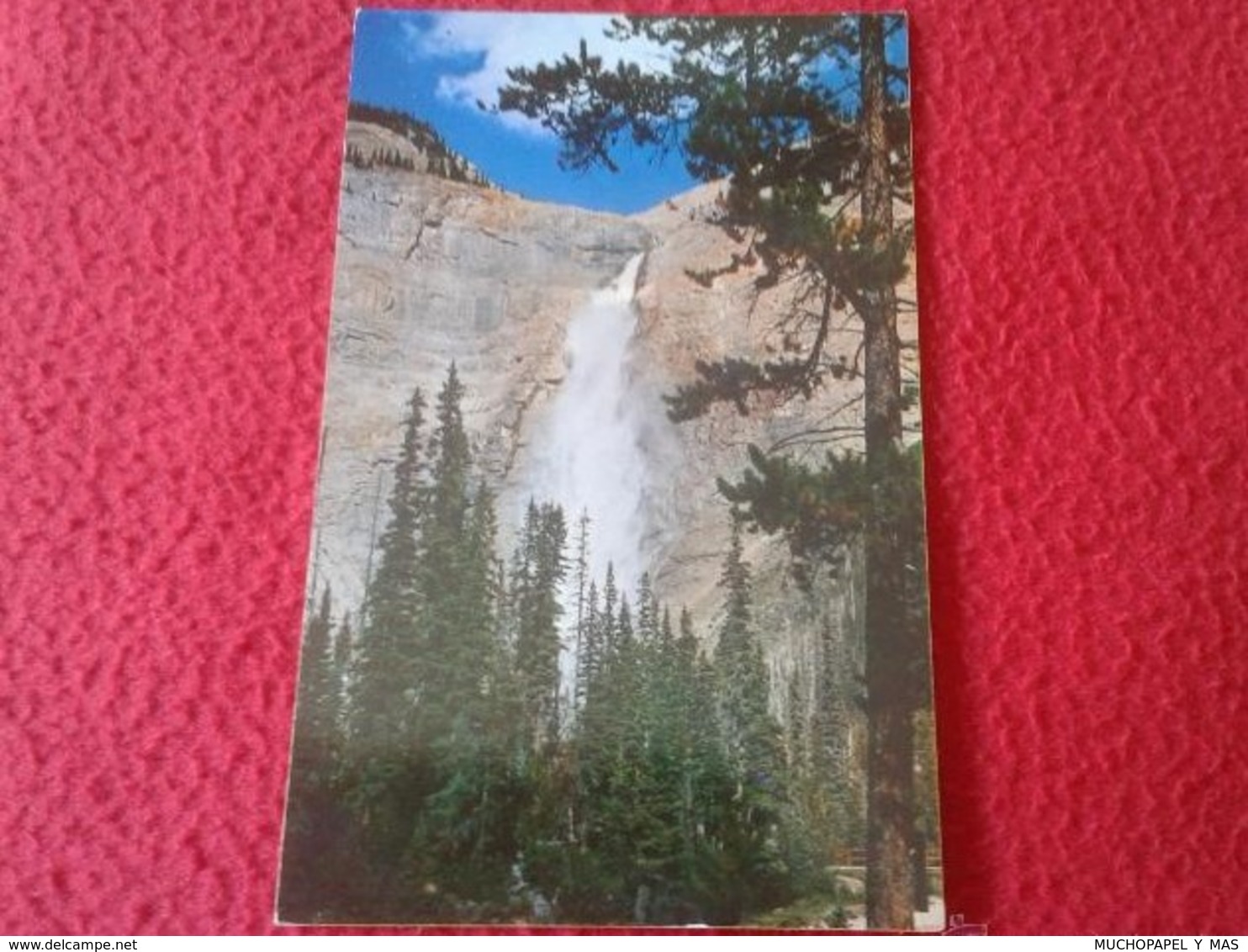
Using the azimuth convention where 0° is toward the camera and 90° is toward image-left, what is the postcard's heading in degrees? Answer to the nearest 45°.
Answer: approximately 0°
